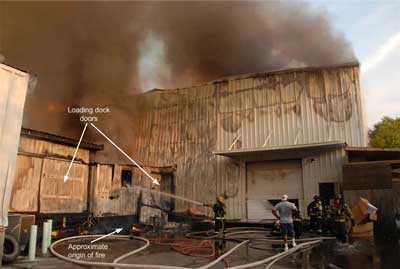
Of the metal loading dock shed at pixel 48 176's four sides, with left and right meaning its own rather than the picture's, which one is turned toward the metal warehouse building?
left

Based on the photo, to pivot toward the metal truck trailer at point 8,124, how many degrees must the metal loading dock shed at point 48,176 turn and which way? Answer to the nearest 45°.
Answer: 0° — it already faces it

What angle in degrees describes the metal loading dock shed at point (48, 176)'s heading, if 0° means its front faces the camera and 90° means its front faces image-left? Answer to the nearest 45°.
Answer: approximately 0°

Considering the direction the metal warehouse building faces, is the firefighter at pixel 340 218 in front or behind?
in front

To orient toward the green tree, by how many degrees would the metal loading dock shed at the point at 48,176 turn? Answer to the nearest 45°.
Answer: approximately 90° to its left

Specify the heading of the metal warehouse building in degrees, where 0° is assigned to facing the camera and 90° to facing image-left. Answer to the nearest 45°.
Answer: approximately 0°

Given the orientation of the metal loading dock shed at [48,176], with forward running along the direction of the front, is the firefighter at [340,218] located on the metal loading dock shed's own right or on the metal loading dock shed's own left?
on the metal loading dock shed's own left

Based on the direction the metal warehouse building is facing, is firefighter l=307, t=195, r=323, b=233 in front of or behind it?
in front

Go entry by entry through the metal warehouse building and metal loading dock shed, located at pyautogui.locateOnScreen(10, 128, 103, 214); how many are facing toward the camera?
2

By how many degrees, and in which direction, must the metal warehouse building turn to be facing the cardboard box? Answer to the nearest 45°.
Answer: approximately 45° to its left

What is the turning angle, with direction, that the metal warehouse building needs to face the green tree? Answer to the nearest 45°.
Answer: approximately 135° to its left

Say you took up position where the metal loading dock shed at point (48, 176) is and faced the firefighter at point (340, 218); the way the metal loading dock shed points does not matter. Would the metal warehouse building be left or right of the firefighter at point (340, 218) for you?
left
